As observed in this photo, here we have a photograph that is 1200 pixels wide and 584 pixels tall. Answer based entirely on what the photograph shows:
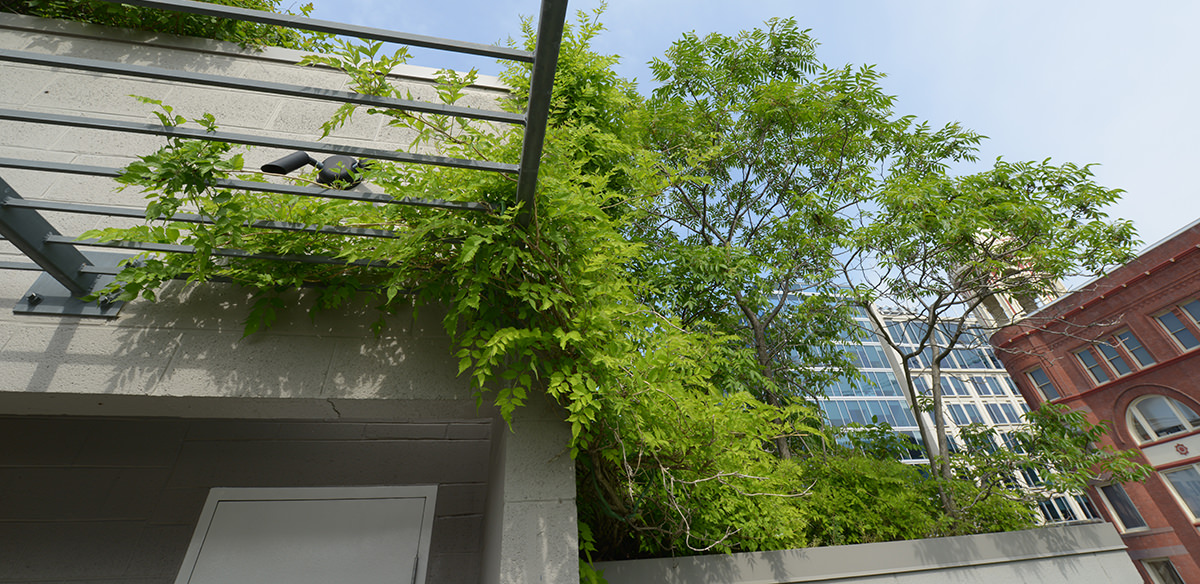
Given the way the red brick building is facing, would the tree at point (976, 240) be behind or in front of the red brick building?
in front

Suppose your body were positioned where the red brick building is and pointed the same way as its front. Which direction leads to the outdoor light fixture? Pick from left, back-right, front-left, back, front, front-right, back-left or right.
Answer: front-left

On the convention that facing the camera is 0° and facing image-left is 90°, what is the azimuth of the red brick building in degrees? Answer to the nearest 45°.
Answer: approximately 45°

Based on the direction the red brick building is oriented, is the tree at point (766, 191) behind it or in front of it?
in front
